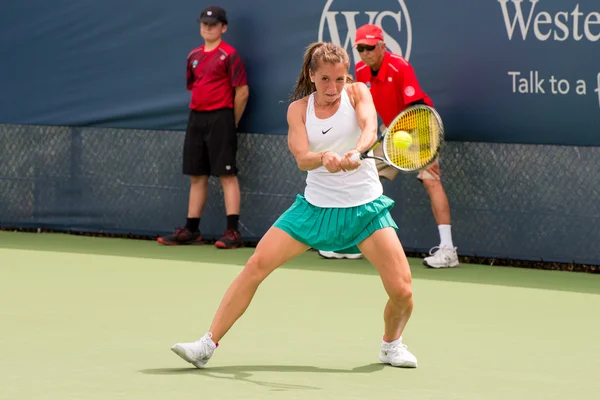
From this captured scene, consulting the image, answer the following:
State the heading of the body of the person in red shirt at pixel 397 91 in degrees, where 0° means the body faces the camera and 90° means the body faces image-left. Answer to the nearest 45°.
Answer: approximately 45°

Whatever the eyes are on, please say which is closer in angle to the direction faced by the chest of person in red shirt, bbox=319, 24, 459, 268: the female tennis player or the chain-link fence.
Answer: the female tennis player

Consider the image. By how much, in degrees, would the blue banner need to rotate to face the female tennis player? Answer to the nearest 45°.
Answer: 0° — it already faces them

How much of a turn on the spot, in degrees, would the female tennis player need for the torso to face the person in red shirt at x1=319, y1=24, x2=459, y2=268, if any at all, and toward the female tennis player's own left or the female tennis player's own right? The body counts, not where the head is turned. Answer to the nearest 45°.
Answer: approximately 180°

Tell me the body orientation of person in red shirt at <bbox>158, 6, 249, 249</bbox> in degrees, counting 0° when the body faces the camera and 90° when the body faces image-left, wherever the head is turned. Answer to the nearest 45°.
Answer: approximately 45°

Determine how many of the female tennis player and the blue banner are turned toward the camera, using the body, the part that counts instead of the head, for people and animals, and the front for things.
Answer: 2

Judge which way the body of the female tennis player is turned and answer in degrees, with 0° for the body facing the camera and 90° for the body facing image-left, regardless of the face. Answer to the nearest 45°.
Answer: approximately 0°

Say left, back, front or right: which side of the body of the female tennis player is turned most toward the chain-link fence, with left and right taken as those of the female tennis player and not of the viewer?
back

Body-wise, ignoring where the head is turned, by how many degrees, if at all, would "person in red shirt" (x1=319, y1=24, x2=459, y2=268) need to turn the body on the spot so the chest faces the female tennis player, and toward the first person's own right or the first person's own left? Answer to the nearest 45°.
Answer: approximately 45° to the first person's own left
